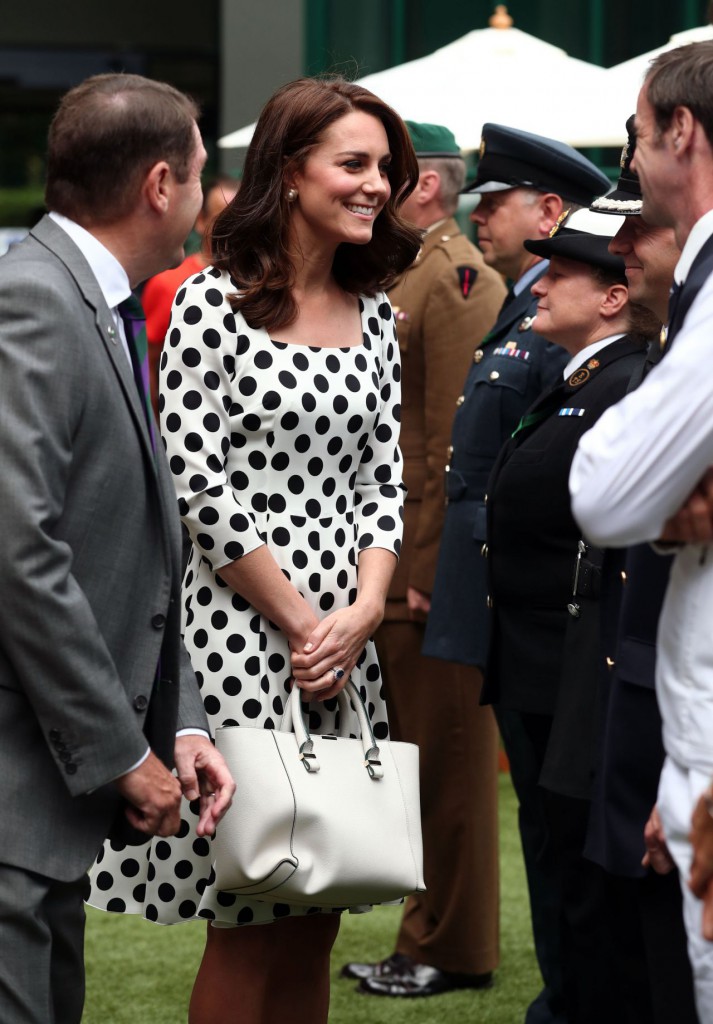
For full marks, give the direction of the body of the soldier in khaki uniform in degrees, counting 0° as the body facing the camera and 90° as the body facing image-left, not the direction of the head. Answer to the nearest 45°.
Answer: approximately 90°

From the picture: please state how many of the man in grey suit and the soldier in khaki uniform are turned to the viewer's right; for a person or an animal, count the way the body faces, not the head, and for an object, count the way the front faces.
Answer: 1

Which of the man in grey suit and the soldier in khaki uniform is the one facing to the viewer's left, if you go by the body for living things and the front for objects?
the soldier in khaki uniform

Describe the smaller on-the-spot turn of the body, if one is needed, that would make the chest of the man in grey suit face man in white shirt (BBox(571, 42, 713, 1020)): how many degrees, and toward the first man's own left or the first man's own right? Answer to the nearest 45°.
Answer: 0° — they already face them

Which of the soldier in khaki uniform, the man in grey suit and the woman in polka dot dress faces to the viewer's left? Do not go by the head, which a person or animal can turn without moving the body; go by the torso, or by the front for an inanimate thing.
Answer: the soldier in khaki uniform

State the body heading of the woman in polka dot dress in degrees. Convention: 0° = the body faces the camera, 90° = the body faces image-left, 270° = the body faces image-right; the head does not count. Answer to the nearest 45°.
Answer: approximately 315°

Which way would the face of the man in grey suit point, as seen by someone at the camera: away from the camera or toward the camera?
away from the camera

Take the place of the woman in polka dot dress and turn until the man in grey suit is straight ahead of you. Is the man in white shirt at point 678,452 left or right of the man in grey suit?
left

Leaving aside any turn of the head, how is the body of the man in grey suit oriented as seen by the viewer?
to the viewer's right
